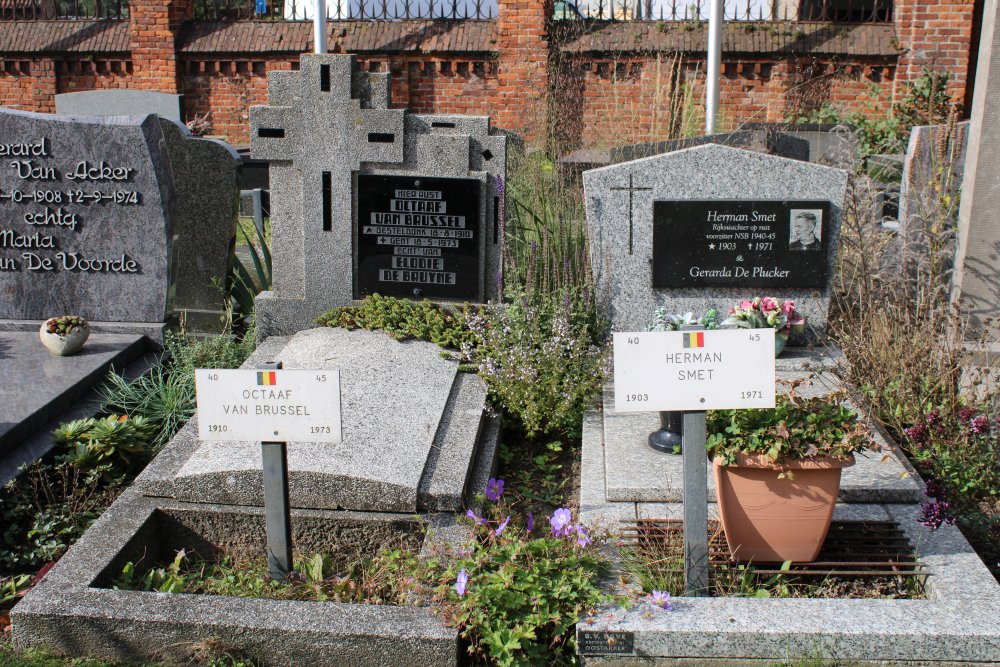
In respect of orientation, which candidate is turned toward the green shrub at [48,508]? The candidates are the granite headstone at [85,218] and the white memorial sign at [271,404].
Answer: the granite headstone

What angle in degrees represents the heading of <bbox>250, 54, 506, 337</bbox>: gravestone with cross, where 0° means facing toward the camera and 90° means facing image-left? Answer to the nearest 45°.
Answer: approximately 0°

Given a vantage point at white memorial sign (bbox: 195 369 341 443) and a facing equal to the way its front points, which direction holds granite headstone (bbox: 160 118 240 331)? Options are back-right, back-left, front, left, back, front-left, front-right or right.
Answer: back

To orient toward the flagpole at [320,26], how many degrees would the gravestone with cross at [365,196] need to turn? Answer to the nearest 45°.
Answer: approximately 180°

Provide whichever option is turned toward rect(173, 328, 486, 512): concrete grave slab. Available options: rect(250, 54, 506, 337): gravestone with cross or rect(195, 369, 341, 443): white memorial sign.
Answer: the gravestone with cross

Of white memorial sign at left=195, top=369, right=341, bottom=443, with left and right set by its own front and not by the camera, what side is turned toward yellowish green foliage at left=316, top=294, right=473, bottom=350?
back

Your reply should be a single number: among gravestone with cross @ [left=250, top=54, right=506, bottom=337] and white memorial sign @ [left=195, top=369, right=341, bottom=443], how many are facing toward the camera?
2

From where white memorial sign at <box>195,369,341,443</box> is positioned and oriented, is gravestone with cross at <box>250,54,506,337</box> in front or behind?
behind

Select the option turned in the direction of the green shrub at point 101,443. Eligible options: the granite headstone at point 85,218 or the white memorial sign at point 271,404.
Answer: the granite headstone

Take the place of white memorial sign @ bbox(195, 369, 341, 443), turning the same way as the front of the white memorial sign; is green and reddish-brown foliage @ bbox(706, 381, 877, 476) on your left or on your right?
on your left
